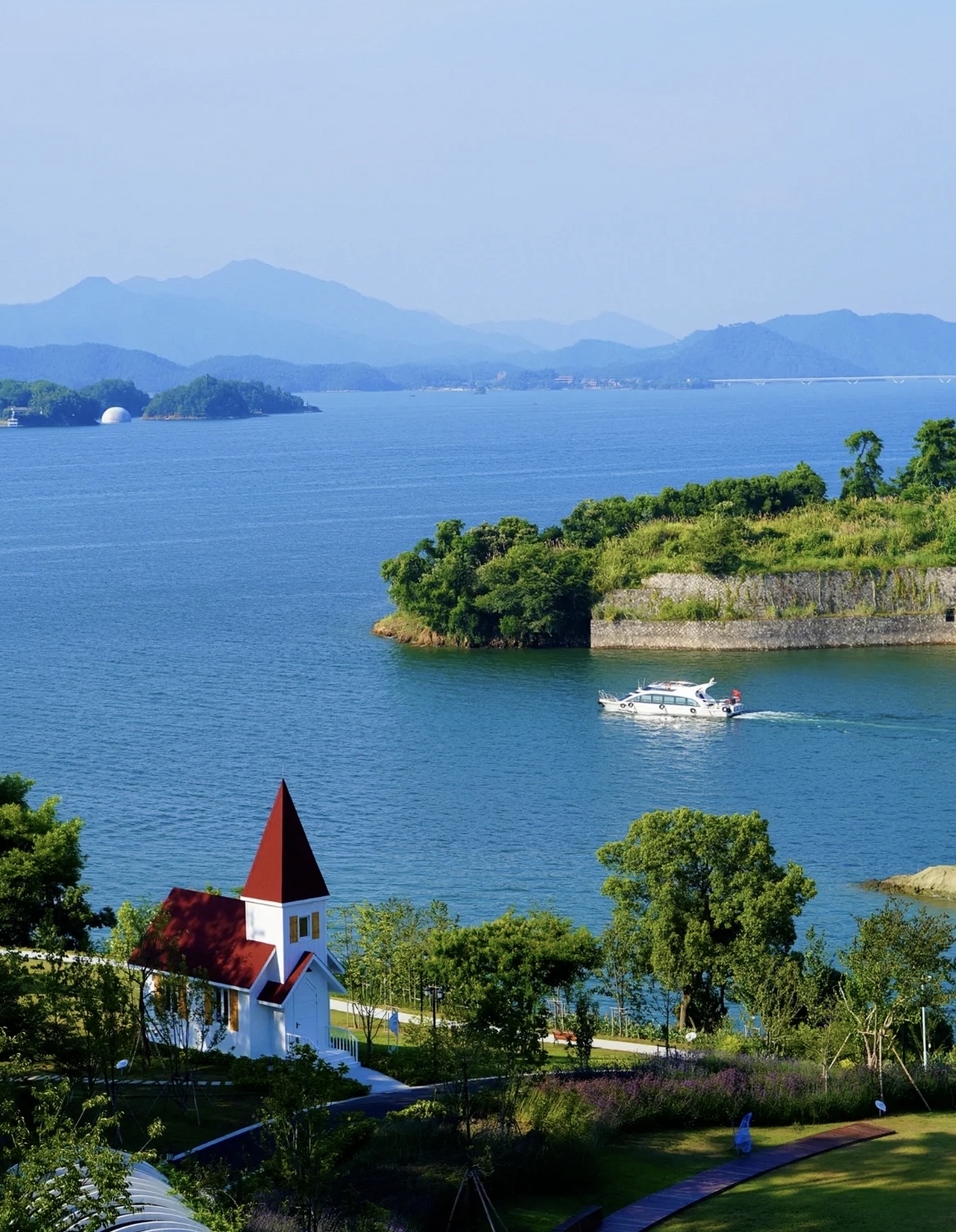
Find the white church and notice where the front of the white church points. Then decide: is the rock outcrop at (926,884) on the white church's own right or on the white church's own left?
on the white church's own left

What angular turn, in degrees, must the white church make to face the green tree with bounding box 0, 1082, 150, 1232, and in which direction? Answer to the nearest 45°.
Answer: approximately 45° to its right

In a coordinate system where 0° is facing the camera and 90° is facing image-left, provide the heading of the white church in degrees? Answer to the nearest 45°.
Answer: approximately 315°

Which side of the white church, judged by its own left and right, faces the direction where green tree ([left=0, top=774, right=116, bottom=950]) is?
back
